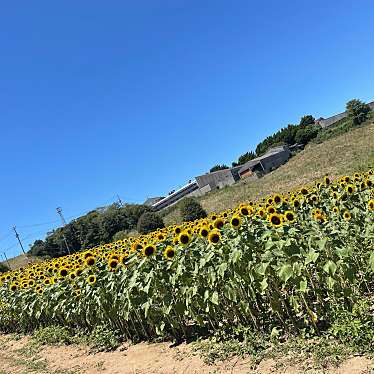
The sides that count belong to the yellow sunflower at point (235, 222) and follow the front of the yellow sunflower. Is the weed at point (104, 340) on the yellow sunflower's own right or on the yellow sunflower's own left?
on the yellow sunflower's own right

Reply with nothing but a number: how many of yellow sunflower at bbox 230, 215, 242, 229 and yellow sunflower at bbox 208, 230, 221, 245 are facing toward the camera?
2

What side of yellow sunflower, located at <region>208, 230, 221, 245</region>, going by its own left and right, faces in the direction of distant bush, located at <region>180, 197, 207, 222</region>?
back

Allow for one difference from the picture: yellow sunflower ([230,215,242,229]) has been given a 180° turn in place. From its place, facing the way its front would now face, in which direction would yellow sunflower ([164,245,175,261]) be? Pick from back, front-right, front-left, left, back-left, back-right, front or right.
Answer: front-left

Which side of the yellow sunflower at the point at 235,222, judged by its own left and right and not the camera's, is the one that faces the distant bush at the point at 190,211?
back
